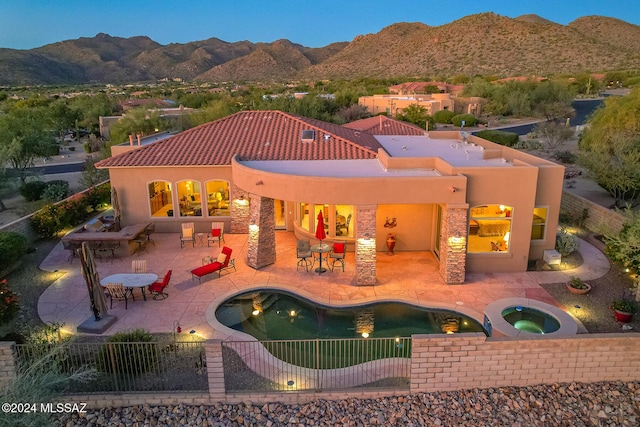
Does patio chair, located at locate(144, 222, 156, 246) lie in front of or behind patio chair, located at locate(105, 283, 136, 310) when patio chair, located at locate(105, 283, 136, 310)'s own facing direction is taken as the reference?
in front

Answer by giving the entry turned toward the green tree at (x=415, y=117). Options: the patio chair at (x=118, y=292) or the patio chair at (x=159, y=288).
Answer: the patio chair at (x=118, y=292)

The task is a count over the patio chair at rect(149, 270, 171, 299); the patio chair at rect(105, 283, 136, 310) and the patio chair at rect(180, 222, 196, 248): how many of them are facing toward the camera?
1

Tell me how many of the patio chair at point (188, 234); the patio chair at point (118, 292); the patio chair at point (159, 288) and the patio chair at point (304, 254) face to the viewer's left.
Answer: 1

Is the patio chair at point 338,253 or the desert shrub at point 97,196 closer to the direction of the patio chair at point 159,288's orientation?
the desert shrub

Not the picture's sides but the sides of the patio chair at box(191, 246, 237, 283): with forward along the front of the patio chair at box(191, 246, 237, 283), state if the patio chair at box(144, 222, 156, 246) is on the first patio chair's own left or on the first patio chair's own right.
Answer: on the first patio chair's own right

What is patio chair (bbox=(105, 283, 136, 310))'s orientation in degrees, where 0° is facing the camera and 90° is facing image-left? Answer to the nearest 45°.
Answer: approximately 225°

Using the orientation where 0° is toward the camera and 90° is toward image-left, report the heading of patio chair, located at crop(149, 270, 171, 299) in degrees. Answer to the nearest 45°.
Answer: approximately 90°

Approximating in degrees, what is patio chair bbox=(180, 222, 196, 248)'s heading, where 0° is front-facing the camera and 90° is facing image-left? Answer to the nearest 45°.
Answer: approximately 0°

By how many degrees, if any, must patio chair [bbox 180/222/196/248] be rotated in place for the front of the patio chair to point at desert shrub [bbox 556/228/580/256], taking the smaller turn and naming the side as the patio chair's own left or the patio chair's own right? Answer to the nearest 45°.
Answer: approximately 45° to the patio chair's own left

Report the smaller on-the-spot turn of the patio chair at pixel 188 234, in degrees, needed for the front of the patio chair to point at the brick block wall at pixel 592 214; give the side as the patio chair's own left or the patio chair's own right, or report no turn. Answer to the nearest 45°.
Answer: approximately 90° to the patio chair's own left

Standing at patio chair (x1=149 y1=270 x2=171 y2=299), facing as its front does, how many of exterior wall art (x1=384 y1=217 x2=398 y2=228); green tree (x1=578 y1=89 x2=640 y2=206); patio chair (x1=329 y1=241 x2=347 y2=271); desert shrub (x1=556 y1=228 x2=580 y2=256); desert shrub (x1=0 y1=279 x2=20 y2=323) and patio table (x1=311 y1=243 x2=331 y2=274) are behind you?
5

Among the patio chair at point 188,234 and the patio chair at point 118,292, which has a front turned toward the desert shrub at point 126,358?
the patio chair at point 188,234
